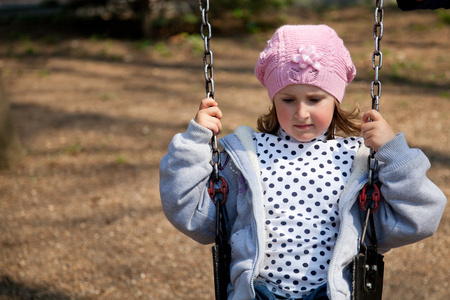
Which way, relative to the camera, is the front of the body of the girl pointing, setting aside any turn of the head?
toward the camera

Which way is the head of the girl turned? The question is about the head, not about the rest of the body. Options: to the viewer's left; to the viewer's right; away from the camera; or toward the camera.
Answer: toward the camera

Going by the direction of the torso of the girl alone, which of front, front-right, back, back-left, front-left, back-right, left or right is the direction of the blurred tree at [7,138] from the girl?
back-right
